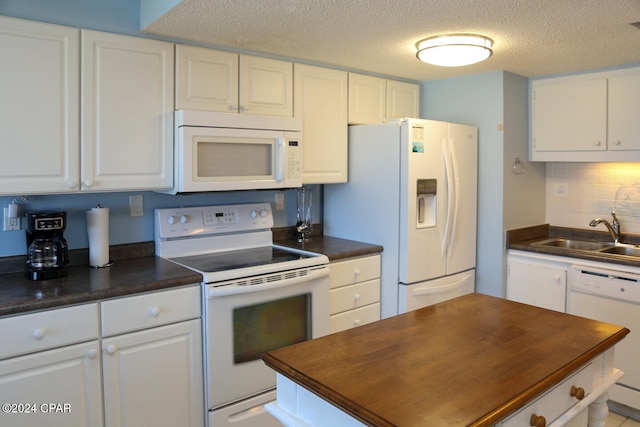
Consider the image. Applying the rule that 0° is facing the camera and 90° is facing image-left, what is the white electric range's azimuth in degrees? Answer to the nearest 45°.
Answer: approximately 315°

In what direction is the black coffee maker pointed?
toward the camera

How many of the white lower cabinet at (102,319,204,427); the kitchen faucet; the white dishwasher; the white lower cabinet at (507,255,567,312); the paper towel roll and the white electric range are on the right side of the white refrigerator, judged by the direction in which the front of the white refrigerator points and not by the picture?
3

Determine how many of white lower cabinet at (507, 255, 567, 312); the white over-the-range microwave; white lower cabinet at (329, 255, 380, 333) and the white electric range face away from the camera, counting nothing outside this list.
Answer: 0

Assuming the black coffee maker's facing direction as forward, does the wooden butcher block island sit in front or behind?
in front

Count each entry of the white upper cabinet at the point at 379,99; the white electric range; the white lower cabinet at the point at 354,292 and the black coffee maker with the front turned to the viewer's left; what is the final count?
0

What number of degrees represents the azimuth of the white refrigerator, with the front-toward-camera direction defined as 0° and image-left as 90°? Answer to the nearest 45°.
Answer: approximately 315°

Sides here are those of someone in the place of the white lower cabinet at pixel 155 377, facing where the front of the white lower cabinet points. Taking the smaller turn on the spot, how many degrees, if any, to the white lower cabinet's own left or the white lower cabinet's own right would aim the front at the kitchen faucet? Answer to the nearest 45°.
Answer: approximately 45° to the white lower cabinet's own left

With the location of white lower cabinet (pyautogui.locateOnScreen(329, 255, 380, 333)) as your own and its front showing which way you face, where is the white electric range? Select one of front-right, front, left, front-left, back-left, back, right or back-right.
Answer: right

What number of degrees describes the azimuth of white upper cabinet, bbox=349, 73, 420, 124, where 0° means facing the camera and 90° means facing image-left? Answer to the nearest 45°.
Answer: approximately 315°

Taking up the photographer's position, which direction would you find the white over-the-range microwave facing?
facing the viewer and to the right of the viewer
